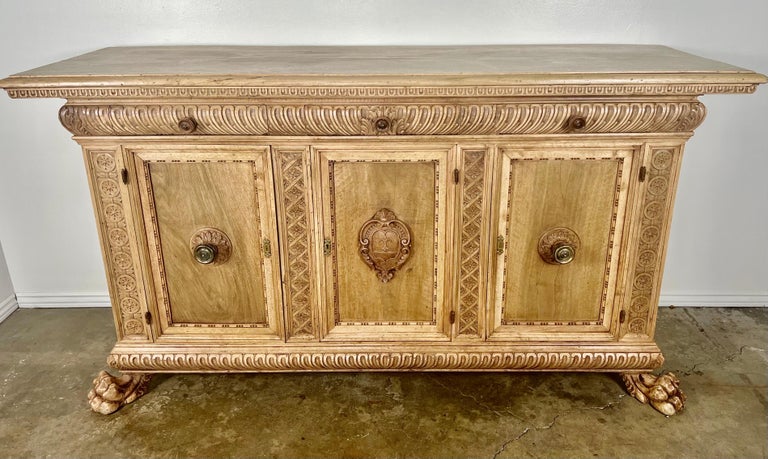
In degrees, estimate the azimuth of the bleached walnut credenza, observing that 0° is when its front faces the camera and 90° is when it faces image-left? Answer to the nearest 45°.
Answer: approximately 0°
